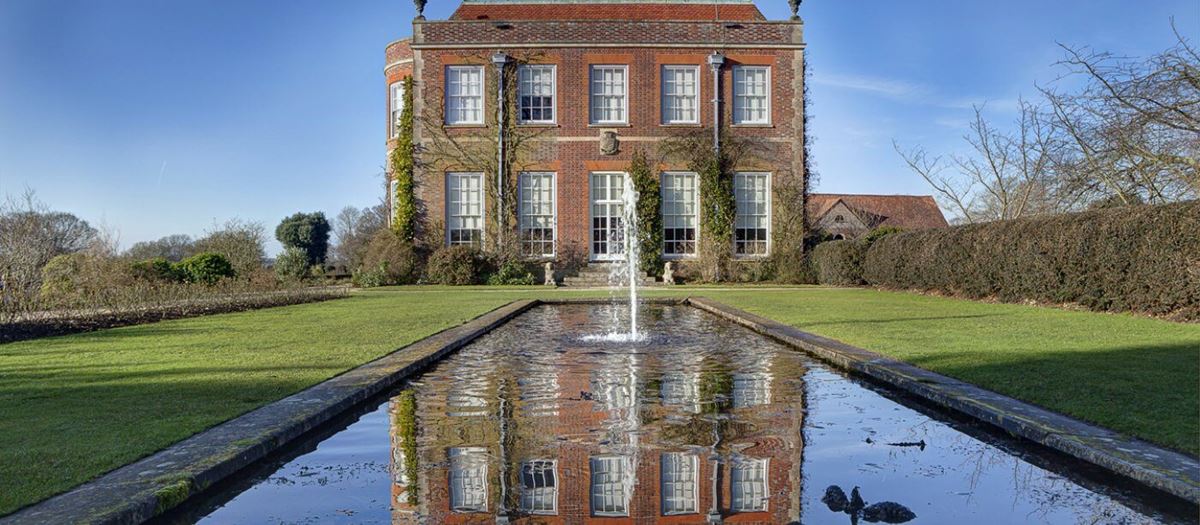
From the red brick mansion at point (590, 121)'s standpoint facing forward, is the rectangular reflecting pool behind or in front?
in front

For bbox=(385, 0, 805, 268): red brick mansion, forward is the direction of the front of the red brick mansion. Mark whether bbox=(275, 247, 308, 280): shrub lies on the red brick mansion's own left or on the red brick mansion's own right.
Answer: on the red brick mansion's own right

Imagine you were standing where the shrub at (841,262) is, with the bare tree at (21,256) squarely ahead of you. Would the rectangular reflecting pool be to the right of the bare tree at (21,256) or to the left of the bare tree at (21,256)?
left

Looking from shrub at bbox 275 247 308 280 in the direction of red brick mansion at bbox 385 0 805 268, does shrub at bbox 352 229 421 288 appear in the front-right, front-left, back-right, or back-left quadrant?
front-right

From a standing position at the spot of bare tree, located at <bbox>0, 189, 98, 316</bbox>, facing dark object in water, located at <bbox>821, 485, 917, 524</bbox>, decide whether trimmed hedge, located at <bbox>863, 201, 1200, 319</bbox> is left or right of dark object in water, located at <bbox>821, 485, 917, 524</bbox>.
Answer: left

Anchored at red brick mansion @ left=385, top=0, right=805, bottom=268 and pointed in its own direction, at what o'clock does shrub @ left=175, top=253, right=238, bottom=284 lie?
The shrub is roughly at 2 o'clock from the red brick mansion.

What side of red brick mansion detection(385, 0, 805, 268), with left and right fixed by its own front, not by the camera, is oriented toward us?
front

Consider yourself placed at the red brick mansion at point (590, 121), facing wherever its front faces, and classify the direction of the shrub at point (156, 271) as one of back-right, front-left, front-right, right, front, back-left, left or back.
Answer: front-right

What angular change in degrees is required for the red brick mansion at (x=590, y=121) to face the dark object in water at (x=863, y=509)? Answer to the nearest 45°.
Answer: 0° — it already faces it

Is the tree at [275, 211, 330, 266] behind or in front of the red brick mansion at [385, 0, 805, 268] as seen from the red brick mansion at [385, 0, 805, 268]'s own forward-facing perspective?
behind

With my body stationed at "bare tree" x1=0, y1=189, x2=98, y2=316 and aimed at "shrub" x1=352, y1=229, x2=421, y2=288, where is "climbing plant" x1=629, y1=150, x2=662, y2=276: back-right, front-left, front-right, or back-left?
front-right

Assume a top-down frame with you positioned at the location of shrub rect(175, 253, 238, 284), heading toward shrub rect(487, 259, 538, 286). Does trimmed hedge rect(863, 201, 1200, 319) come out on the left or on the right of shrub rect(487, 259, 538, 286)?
right
